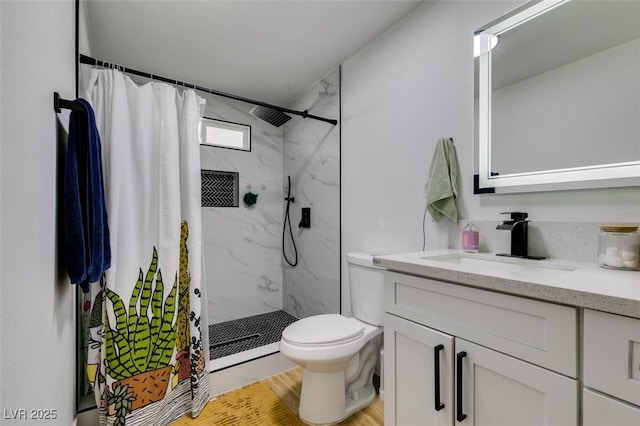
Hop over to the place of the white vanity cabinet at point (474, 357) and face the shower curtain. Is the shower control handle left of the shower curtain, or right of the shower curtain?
right

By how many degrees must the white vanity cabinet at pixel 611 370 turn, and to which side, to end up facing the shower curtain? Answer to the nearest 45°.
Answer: approximately 45° to its right

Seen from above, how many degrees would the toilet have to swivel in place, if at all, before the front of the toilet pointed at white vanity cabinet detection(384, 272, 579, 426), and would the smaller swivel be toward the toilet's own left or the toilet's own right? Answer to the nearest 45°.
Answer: approximately 90° to the toilet's own left

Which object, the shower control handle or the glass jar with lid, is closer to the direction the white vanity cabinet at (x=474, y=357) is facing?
the shower control handle
